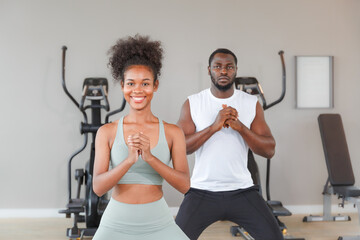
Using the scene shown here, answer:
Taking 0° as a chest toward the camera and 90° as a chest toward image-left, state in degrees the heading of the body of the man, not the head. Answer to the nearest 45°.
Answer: approximately 0°

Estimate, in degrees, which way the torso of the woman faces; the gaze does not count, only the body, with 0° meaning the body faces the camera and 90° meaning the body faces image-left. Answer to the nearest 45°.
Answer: approximately 0°

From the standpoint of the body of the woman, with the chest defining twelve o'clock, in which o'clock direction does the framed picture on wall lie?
The framed picture on wall is roughly at 7 o'clock from the woman.

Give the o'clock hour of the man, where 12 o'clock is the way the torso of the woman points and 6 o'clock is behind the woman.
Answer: The man is roughly at 7 o'clock from the woman.

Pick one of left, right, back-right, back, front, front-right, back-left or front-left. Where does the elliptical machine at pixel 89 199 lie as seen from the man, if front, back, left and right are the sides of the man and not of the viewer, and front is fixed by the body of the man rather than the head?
back-right

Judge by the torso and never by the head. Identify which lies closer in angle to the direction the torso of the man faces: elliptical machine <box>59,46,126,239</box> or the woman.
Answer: the woman

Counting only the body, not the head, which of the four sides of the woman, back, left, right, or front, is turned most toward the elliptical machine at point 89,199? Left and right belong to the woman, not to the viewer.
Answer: back
